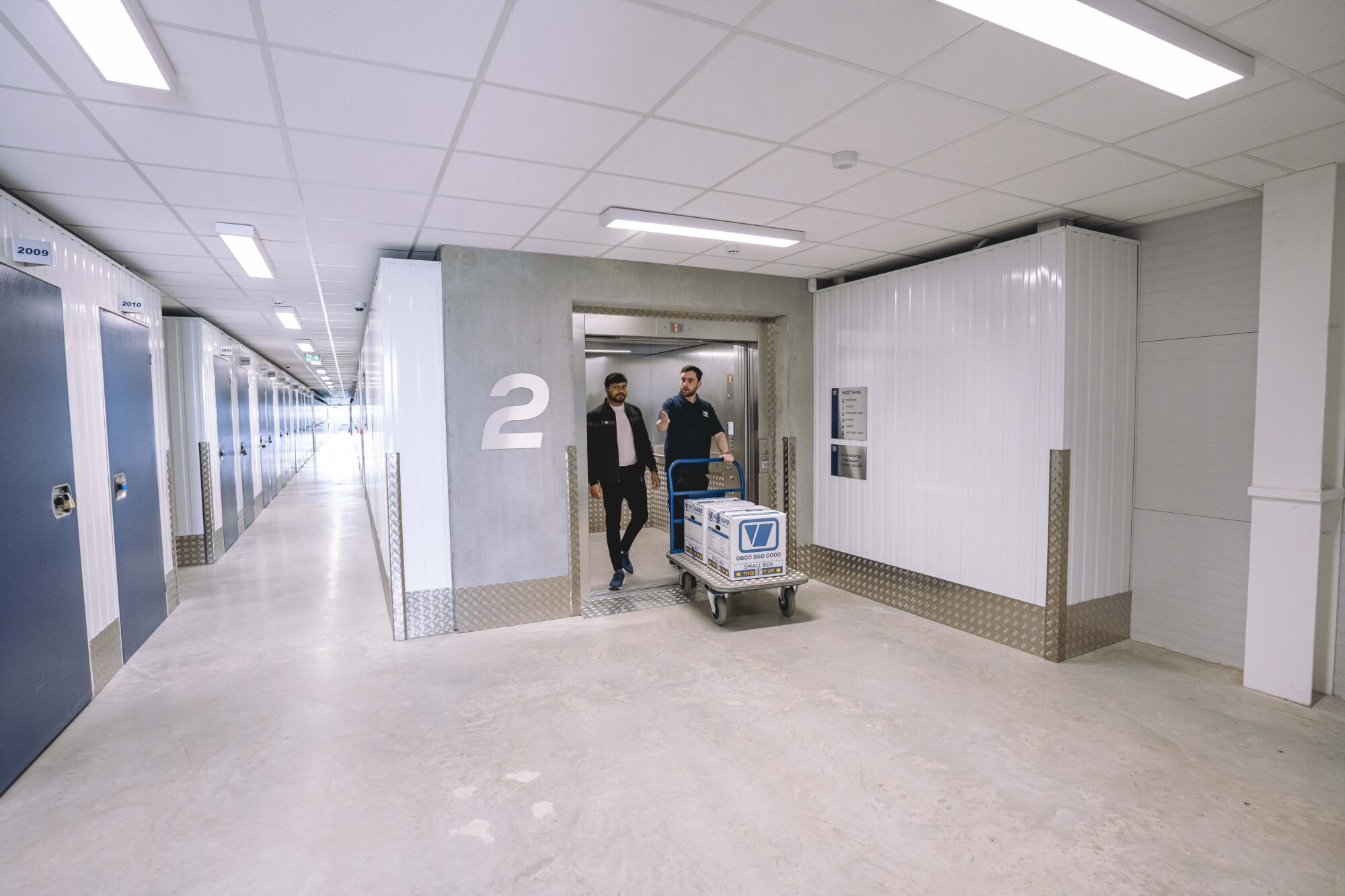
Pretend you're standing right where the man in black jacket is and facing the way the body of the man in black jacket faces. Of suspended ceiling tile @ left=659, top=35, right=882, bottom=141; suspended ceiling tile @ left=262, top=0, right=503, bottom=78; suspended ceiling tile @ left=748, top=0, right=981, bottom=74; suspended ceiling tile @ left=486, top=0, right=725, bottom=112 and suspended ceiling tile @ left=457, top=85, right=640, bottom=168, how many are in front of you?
5

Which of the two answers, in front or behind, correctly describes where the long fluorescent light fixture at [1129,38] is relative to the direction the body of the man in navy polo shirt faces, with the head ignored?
in front

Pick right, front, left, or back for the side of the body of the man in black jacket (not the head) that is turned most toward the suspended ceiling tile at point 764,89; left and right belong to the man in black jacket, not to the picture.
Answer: front

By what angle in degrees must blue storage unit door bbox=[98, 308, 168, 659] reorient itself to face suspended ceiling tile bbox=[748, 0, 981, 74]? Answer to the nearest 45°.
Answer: approximately 45° to its right

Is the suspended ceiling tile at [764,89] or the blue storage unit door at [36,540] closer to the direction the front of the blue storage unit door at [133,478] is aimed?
the suspended ceiling tile

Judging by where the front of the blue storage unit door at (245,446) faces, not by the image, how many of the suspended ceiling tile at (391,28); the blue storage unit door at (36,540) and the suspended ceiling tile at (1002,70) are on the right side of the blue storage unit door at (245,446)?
3

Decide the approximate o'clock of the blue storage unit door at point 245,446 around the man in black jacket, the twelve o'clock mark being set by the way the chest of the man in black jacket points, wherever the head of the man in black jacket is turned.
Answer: The blue storage unit door is roughly at 4 o'clock from the man in black jacket.

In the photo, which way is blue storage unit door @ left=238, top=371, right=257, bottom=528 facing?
to the viewer's right

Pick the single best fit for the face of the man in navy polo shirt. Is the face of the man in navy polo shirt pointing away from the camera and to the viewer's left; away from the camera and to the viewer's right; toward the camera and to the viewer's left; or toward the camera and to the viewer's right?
toward the camera and to the viewer's left

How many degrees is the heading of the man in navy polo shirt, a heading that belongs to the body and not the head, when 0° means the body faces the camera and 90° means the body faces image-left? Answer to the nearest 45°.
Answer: approximately 0°
